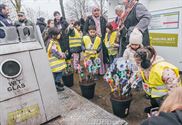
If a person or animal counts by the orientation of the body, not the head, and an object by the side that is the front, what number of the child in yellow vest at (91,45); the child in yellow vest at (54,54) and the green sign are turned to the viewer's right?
1

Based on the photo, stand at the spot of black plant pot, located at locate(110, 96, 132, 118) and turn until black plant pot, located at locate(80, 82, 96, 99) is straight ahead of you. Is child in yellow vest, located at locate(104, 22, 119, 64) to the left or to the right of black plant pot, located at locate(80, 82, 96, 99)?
right

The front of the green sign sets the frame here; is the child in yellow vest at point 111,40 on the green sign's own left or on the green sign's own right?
on the green sign's own right

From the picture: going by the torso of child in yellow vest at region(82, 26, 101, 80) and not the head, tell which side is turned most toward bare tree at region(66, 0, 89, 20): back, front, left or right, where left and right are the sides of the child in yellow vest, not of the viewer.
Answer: back

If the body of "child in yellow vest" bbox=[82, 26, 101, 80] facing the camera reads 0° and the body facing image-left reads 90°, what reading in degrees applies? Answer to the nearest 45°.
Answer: approximately 0°

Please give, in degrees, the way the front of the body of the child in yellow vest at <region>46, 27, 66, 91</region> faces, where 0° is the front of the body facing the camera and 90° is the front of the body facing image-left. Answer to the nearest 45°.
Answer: approximately 270°

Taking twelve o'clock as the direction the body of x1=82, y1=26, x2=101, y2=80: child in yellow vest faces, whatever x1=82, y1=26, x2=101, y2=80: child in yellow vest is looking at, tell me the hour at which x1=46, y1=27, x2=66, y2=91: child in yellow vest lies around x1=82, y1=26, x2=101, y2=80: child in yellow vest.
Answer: x1=46, y1=27, x2=66, y2=91: child in yellow vest is roughly at 2 o'clock from x1=82, y1=26, x2=101, y2=80: child in yellow vest.
